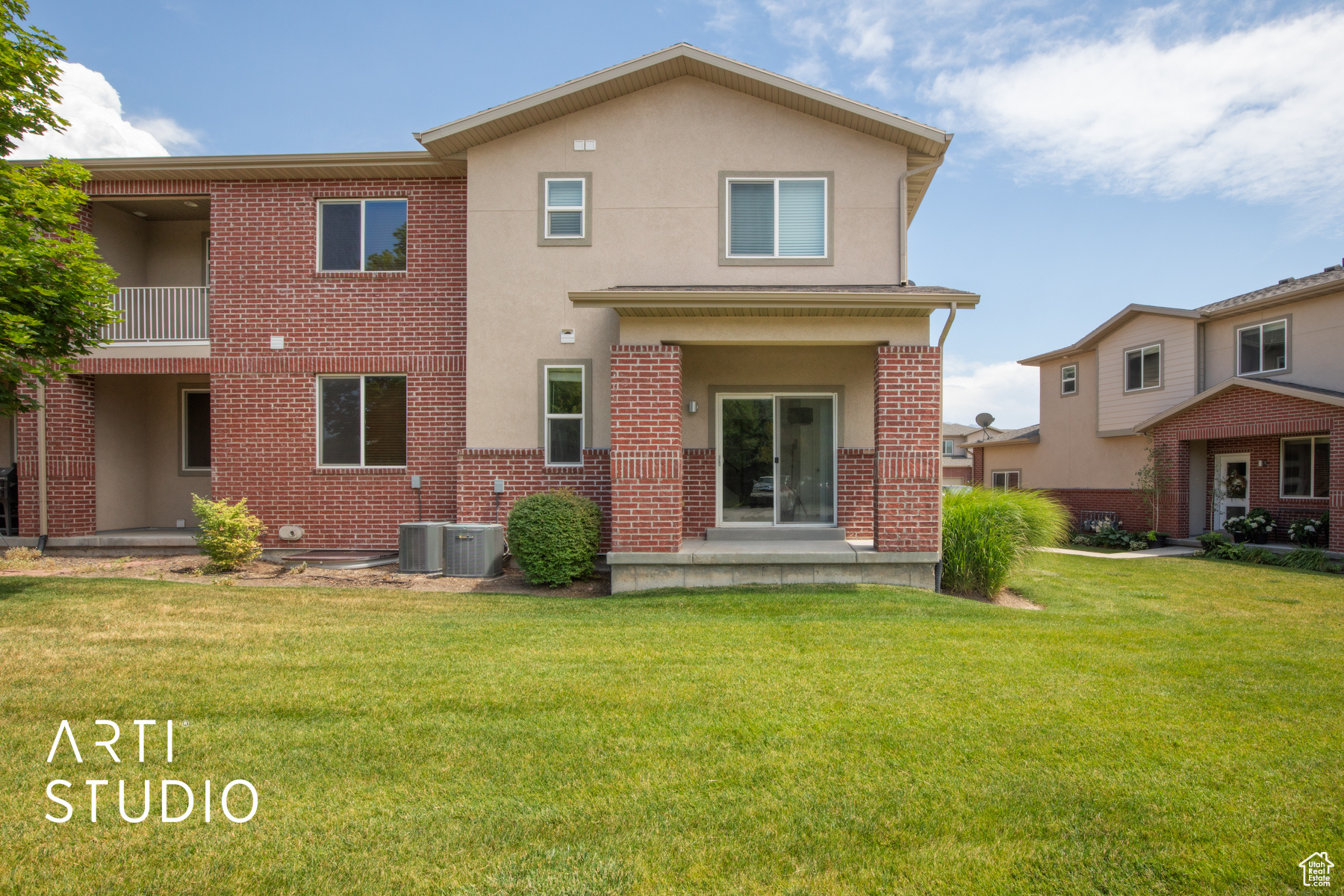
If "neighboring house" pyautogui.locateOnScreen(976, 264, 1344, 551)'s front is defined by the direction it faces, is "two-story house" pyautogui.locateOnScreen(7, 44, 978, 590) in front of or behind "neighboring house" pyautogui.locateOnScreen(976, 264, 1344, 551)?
in front

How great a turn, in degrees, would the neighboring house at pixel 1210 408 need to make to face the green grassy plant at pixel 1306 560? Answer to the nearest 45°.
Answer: approximately 45° to its left

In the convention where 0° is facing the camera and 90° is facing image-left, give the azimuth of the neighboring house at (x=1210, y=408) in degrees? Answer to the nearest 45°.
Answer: approximately 45°
